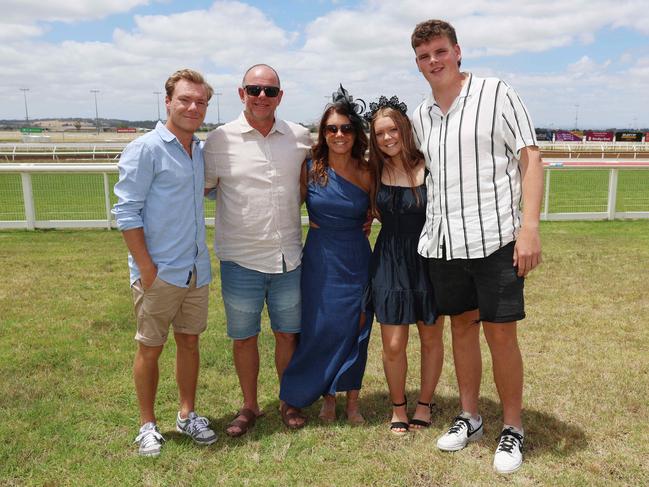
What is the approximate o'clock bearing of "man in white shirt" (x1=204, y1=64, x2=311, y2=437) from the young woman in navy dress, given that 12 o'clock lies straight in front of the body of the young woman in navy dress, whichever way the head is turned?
The man in white shirt is roughly at 3 o'clock from the young woman in navy dress.

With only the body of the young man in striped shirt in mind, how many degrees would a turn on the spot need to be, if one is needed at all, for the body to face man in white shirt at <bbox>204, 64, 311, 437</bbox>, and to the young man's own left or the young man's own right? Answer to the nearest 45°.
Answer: approximately 45° to the young man's own right

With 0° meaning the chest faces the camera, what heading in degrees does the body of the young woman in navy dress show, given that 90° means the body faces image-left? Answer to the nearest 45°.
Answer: approximately 0°

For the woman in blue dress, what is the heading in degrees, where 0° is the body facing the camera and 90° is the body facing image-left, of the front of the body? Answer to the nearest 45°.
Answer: approximately 0°

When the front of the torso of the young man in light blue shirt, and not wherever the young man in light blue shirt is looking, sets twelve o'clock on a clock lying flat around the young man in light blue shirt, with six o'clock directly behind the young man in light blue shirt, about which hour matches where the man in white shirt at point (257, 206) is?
The man in white shirt is roughly at 10 o'clock from the young man in light blue shirt.

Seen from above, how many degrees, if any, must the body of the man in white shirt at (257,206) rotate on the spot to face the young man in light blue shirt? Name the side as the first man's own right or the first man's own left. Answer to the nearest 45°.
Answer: approximately 45° to the first man's own right

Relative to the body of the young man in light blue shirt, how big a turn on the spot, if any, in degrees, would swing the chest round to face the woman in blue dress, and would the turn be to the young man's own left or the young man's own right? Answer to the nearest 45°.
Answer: approximately 45° to the young man's own left

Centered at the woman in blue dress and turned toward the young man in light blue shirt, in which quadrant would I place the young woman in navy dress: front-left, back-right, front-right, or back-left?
back-left

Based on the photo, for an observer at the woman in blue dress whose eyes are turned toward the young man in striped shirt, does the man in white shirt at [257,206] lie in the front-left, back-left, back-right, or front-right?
back-right
